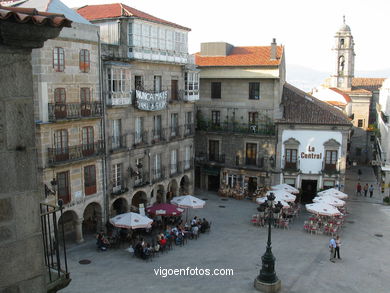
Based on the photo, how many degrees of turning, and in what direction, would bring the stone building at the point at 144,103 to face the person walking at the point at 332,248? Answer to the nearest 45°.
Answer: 0° — it already faces them

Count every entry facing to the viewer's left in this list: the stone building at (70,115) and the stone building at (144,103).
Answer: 0

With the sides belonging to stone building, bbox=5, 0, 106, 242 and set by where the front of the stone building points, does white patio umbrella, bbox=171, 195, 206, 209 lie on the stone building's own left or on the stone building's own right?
on the stone building's own left

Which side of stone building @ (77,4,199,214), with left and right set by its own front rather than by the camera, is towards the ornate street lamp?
front

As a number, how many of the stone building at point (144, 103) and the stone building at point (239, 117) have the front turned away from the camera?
0

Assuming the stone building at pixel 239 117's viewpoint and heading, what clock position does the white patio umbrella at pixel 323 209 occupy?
The white patio umbrella is roughly at 11 o'clock from the stone building.

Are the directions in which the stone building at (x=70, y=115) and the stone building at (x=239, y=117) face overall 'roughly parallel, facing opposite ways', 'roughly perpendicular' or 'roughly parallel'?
roughly perpendicular

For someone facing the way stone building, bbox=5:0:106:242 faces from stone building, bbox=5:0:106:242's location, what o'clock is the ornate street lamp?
The ornate street lamp is roughly at 12 o'clock from the stone building.

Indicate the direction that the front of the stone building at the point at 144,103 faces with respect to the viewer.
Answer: facing the viewer and to the right of the viewer

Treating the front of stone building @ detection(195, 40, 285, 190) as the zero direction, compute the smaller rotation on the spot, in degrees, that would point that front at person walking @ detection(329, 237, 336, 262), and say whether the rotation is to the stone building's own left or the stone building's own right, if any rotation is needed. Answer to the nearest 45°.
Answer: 0° — it already faces them

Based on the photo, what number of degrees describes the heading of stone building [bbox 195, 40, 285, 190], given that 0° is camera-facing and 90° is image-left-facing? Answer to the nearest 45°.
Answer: approximately 0°

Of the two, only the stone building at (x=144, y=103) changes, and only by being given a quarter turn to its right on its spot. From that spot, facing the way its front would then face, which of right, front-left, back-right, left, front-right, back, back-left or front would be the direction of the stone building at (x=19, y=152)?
front-left
